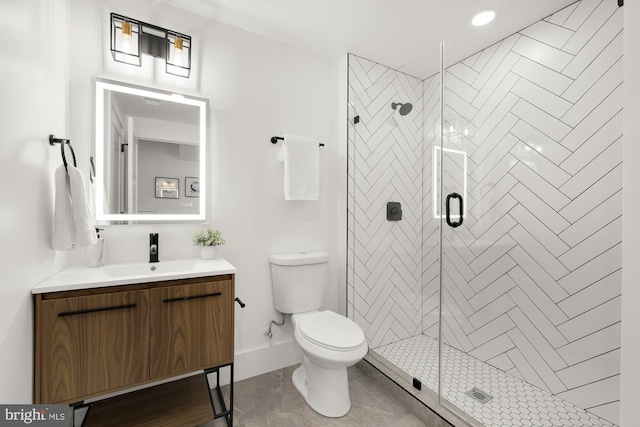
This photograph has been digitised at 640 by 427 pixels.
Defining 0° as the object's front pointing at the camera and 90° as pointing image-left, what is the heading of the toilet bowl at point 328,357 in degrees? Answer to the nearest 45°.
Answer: approximately 315°

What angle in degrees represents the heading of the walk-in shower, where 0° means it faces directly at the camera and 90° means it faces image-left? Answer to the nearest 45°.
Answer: approximately 45°

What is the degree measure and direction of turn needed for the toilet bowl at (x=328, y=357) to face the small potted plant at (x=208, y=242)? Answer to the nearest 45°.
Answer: approximately 135° to its right

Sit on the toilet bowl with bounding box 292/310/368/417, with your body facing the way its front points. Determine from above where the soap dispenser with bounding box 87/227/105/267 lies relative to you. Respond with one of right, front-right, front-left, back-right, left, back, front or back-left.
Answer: back-right
